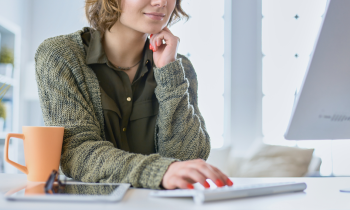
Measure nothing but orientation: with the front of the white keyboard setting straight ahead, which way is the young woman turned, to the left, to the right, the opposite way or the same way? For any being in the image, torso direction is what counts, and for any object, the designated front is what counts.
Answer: the opposite way

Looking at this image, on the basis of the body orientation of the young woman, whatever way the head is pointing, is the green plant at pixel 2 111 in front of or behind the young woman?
behind

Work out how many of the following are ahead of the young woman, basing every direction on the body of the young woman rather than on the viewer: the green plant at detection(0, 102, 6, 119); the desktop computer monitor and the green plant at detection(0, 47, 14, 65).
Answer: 1

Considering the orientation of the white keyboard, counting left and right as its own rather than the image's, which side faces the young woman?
front

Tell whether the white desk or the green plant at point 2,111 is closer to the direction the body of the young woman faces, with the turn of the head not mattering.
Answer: the white desk

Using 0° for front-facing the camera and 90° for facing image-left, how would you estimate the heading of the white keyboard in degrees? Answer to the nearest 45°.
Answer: approximately 135°

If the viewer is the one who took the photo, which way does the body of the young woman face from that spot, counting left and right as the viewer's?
facing the viewer and to the right of the viewer

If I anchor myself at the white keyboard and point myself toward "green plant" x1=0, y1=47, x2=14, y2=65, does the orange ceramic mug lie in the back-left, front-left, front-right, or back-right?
front-left

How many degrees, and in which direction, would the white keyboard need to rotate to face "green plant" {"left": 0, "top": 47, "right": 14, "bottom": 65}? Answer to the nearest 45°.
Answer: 0° — it already faces it

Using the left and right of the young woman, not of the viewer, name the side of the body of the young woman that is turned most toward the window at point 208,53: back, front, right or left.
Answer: left
